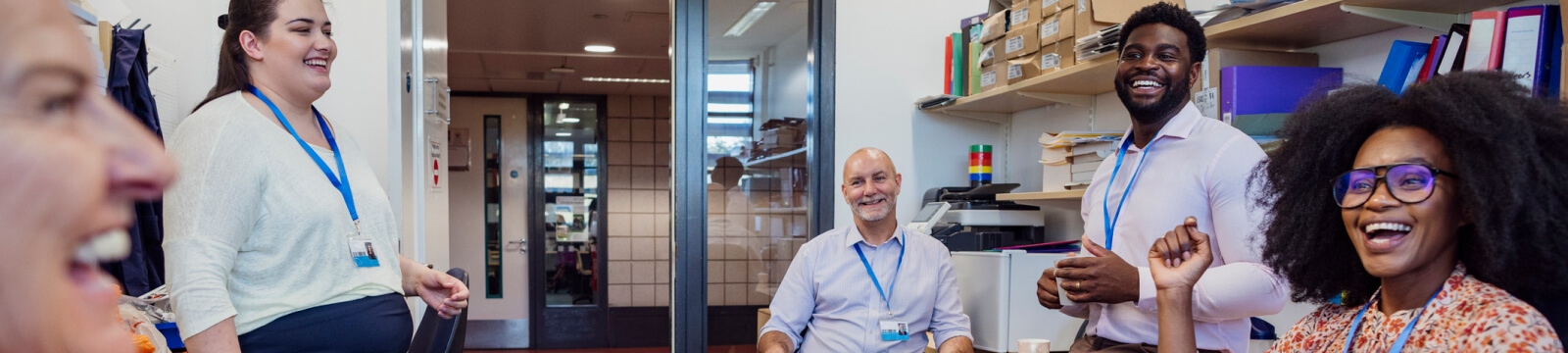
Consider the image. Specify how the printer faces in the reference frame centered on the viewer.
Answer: facing the viewer and to the left of the viewer

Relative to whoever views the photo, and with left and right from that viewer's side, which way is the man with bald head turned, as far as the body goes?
facing the viewer

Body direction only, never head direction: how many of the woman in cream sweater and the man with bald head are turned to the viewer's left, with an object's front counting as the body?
0

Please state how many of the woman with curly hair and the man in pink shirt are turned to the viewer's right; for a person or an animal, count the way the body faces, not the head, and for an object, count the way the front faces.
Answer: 0
